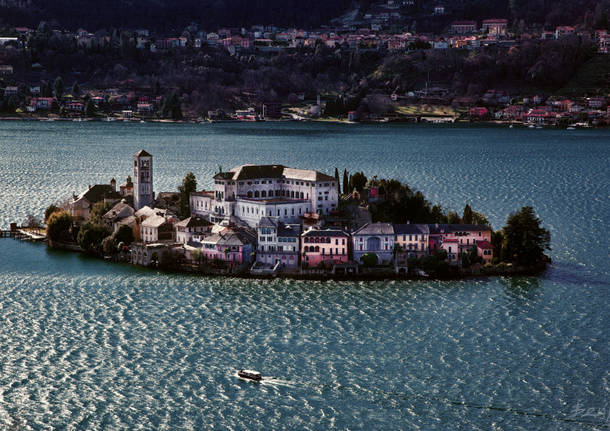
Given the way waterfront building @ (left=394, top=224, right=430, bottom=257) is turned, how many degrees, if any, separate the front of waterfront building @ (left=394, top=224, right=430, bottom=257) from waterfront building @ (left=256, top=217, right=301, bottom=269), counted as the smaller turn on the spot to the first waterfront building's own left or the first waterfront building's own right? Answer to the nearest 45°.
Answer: approximately 90° to the first waterfront building's own right

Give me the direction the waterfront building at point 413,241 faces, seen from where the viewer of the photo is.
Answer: facing the viewer

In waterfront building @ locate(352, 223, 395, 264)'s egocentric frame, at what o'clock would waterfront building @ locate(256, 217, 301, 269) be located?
waterfront building @ locate(256, 217, 301, 269) is roughly at 3 o'clock from waterfront building @ locate(352, 223, 395, 264).

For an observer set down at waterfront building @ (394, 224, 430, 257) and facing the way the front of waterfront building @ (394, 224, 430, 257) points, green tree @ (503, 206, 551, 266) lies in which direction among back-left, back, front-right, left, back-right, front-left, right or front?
left

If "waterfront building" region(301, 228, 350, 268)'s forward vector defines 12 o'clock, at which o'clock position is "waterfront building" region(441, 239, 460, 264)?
"waterfront building" region(441, 239, 460, 264) is roughly at 9 o'clock from "waterfront building" region(301, 228, 350, 268).

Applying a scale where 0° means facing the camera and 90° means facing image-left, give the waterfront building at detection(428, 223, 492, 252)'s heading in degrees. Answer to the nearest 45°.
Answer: approximately 0°

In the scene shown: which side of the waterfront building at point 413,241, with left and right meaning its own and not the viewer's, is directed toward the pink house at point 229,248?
right

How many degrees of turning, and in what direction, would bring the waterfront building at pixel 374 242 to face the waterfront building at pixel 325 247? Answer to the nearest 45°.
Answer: approximately 90° to its right

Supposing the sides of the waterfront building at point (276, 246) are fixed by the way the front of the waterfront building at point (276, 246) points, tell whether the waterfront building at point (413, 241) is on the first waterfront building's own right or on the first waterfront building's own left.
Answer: on the first waterfront building's own left

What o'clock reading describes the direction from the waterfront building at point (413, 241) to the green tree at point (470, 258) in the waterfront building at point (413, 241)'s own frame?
The green tree is roughly at 9 o'clock from the waterfront building.

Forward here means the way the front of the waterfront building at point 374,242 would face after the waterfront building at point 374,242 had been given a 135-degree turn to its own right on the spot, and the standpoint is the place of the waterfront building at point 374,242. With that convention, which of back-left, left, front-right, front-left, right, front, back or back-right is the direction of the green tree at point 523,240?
back-right

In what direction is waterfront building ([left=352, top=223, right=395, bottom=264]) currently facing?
toward the camera

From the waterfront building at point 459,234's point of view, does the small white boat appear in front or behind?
in front

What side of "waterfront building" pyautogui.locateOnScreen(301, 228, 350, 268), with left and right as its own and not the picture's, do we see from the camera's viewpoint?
front

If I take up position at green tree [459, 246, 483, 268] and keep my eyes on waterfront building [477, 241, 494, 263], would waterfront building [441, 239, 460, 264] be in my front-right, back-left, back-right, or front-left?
back-left

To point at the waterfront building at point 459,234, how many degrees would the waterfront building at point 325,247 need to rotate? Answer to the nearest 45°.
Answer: approximately 90° to its left

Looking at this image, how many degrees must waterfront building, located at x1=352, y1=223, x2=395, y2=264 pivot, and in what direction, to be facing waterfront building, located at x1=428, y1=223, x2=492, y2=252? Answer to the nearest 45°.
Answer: approximately 90° to its left

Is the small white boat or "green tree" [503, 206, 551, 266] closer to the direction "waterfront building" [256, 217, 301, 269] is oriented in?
the small white boat
